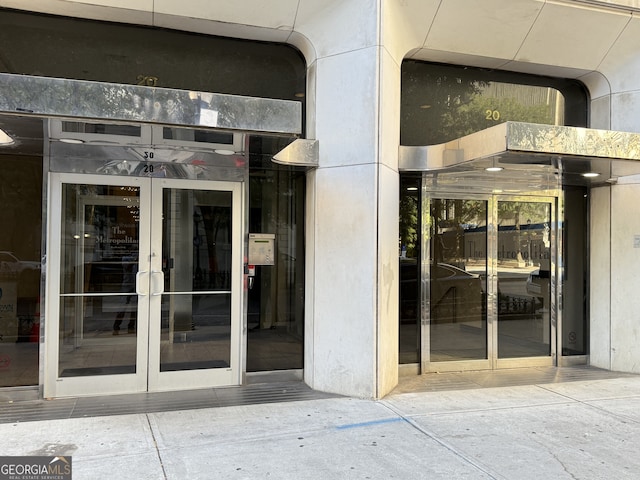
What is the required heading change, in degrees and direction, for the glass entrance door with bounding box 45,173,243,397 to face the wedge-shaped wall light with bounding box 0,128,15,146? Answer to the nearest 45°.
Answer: approximately 45° to its right

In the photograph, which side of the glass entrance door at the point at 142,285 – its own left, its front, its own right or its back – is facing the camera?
front

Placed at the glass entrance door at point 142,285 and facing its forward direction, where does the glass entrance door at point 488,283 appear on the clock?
the glass entrance door at point 488,283 is roughly at 9 o'clock from the glass entrance door at point 142,285.

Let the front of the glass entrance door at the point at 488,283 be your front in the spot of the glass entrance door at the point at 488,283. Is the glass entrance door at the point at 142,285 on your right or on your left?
on your right

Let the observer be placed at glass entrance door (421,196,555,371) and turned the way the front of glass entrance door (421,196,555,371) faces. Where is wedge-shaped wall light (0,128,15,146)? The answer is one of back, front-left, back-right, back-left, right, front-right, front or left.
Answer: front-right

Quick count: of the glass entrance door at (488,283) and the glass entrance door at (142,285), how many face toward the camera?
2

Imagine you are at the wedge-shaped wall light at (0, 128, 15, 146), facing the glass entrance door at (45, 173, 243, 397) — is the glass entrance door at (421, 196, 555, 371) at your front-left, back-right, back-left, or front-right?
front-right

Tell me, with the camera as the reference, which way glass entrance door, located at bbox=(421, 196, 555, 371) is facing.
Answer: facing the viewer
